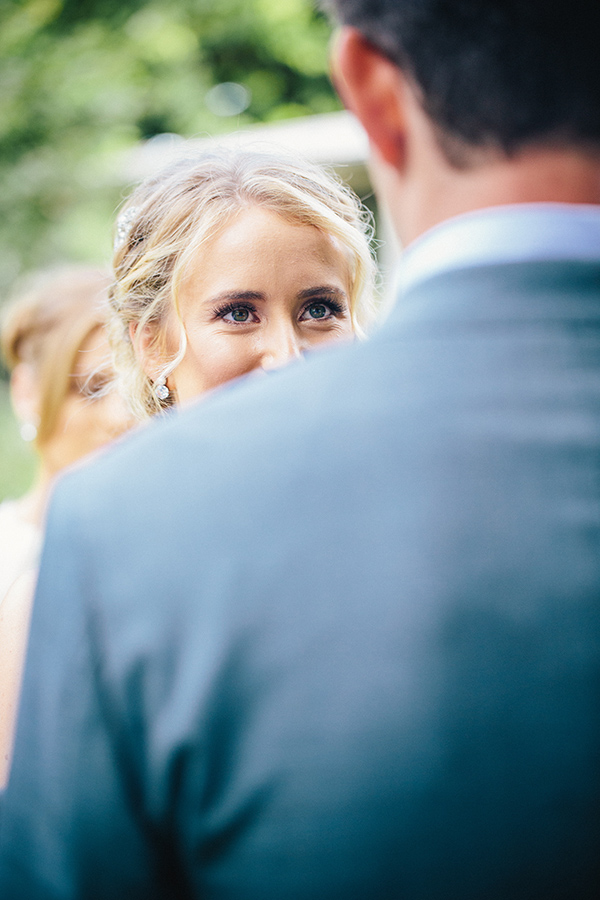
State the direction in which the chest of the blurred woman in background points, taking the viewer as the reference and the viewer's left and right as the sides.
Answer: facing the viewer and to the right of the viewer
